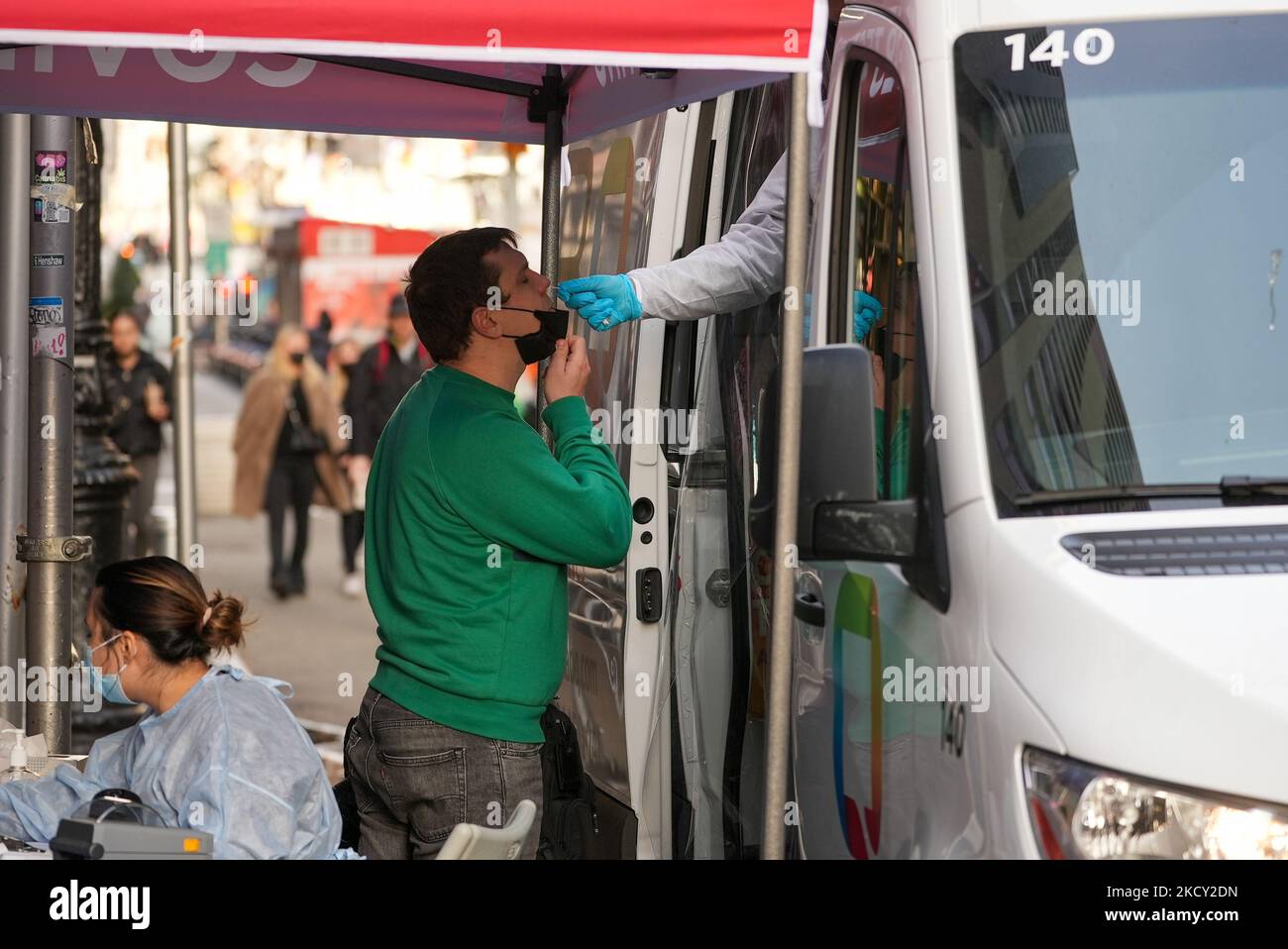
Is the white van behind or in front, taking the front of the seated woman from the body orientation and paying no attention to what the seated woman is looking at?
behind

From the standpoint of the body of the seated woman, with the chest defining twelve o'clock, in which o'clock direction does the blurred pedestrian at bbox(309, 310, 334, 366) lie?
The blurred pedestrian is roughly at 3 o'clock from the seated woman.

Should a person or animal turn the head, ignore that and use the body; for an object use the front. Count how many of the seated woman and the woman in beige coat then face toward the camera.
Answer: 1

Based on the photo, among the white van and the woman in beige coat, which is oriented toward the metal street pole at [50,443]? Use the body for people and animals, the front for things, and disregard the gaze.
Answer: the woman in beige coat

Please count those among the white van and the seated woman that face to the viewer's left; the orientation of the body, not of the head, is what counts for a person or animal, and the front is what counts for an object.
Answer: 1

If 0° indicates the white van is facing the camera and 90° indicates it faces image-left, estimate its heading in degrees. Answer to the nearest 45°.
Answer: approximately 315°

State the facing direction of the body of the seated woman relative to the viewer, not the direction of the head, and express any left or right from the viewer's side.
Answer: facing to the left of the viewer

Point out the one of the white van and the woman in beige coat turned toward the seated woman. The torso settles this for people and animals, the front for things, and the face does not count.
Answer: the woman in beige coat
